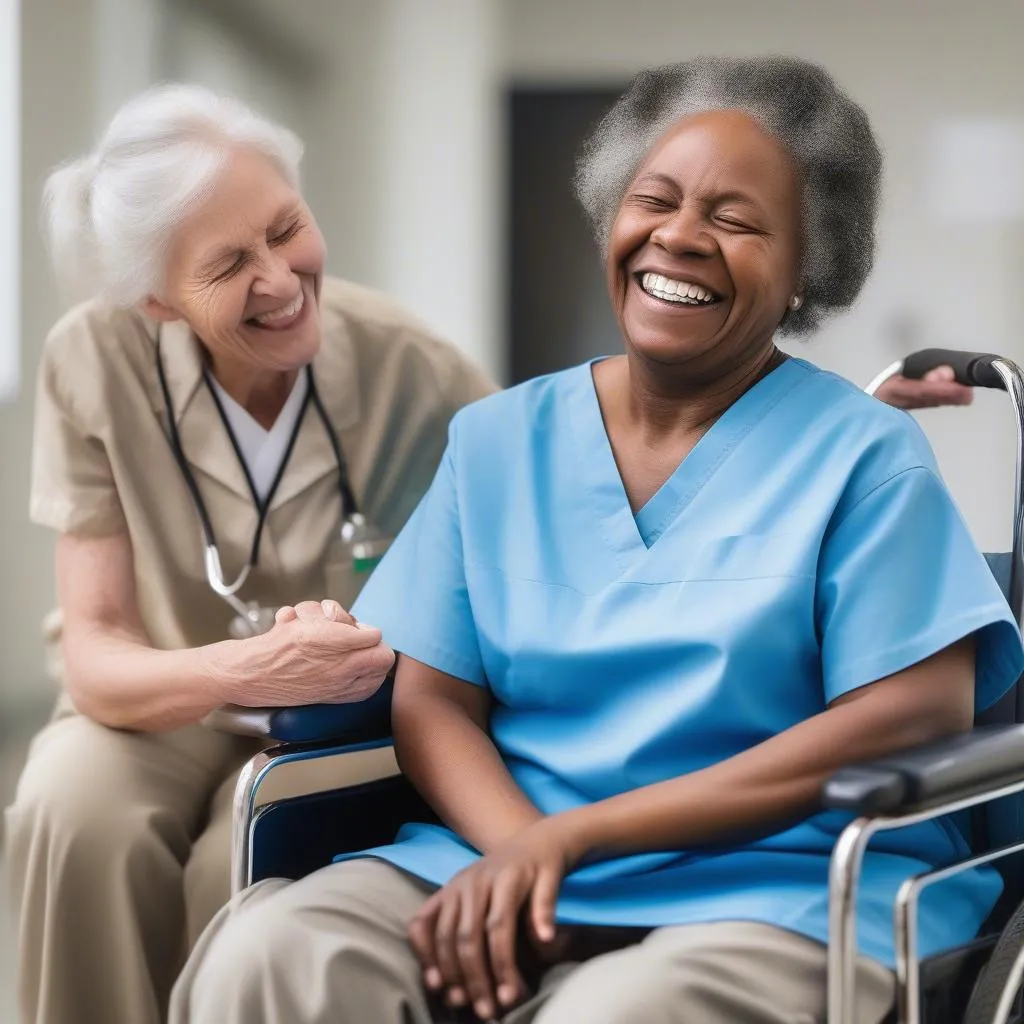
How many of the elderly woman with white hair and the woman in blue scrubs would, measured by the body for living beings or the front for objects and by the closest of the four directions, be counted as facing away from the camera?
0

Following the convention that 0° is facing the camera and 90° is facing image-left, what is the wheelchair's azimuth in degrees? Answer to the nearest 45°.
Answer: approximately 45°

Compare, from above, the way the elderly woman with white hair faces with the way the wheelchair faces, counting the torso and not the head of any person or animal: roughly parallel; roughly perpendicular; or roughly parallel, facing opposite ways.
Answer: roughly perpendicular

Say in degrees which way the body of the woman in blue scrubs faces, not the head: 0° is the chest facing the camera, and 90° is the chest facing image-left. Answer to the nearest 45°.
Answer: approximately 45°

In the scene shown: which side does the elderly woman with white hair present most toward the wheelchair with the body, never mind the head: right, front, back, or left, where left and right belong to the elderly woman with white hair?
front

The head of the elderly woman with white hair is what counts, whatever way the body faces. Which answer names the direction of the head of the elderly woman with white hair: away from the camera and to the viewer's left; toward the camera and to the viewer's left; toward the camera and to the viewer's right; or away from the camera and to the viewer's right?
toward the camera and to the viewer's right

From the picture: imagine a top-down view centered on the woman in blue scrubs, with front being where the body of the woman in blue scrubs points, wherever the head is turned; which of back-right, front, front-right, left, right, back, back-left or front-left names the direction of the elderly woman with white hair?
right

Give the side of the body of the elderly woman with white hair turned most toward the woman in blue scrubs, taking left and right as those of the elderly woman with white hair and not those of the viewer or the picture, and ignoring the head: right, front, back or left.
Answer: front

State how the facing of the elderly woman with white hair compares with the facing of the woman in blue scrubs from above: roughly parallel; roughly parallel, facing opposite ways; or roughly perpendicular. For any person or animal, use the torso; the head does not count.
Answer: roughly perpendicular

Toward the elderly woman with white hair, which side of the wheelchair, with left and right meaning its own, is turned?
right

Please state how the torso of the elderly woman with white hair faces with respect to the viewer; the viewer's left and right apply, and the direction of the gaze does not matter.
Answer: facing the viewer and to the right of the viewer
